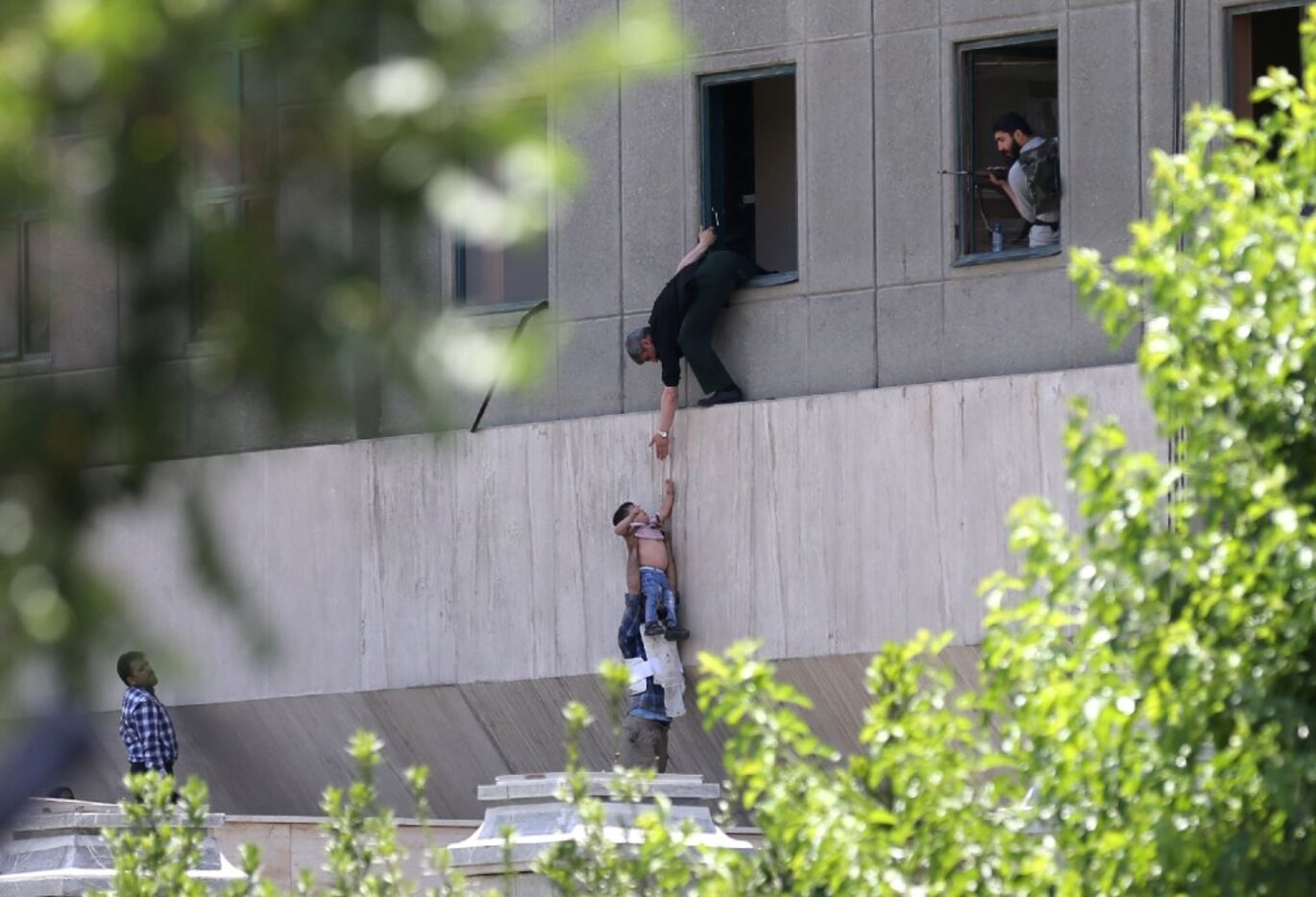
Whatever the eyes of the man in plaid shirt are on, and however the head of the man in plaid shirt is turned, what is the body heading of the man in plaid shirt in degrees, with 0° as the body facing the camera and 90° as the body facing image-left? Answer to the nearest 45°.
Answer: approximately 270°

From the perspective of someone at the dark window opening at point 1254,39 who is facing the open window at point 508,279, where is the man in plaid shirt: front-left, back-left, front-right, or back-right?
front-left

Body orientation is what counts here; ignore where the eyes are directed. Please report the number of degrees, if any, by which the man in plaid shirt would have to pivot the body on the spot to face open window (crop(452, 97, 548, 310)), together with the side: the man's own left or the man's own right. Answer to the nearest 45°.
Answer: approximately 45° to the man's own left

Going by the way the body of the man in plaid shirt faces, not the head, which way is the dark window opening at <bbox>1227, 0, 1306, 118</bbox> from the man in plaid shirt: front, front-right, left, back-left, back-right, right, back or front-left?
front

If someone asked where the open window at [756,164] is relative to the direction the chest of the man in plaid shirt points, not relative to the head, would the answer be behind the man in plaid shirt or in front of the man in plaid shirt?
in front
